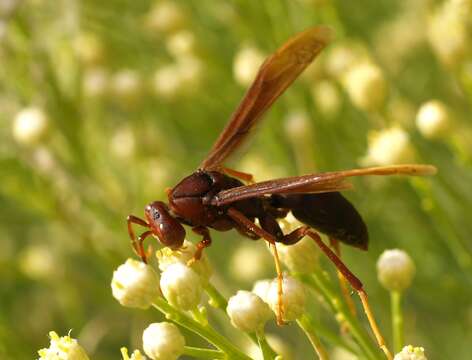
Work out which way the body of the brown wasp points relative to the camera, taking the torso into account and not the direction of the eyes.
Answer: to the viewer's left

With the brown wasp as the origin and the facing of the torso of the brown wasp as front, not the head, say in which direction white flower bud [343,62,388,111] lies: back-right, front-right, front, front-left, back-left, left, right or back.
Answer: back-right

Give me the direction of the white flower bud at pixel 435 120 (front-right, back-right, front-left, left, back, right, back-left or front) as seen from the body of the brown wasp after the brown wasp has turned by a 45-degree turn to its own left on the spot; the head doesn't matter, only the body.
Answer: back
